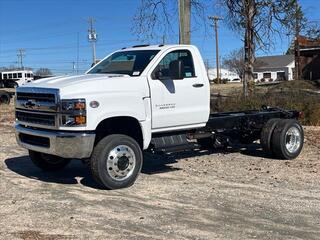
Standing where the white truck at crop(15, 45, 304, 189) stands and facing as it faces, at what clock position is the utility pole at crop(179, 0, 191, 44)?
The utility pole is roughly at 5 o'clock from the white truck.

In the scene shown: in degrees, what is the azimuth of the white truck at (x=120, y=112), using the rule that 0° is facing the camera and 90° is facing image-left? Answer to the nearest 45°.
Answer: approximately 45°
